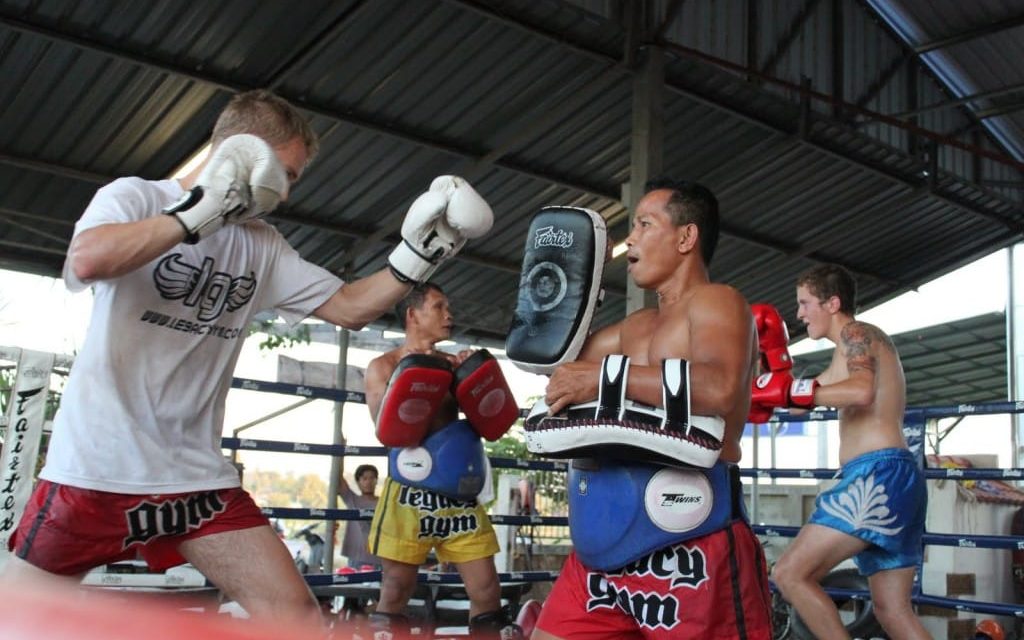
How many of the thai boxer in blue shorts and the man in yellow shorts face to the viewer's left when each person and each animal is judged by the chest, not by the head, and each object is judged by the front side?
1

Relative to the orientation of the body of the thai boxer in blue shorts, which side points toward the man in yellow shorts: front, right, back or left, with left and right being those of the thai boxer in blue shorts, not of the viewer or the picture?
front

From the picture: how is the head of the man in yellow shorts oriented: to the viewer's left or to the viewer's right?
to the viewer's right

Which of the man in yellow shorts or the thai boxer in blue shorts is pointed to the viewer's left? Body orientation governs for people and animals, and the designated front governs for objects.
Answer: the thai boxer in blue shorts

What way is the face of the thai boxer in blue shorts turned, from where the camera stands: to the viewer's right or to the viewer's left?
to the viewer's left

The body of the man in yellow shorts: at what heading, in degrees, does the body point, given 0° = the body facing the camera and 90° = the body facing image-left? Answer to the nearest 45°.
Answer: approximately 315°

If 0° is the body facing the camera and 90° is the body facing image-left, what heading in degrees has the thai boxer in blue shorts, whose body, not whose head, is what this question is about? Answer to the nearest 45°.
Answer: approximately 90°
